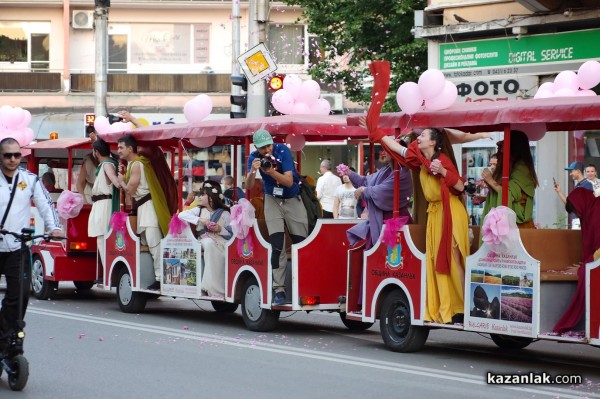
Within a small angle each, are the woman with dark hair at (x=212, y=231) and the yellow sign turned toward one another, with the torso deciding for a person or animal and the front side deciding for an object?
no

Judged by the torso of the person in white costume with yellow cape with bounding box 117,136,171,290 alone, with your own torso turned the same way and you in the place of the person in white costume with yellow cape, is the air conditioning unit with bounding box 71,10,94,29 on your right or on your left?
on your right

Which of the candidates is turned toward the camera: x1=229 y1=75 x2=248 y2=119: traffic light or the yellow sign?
the yellow sign

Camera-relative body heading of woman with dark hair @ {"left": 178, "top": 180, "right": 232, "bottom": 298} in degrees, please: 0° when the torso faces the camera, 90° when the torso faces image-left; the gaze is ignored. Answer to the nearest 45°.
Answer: approximately 45°

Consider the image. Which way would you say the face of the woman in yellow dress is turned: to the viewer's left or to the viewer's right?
to the viewer's left

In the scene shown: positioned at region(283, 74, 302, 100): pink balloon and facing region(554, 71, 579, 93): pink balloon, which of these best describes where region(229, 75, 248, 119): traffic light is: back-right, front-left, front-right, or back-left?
back-left

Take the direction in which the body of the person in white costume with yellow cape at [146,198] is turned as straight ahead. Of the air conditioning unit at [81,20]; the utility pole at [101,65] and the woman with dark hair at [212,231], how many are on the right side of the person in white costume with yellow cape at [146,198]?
2

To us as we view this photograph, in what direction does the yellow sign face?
facing the viewer

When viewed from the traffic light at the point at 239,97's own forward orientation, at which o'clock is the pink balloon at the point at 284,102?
The pink balloon is roughly at 9 o'clock from the traffic light.

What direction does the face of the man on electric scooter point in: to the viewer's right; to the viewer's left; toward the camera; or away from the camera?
toward the camera

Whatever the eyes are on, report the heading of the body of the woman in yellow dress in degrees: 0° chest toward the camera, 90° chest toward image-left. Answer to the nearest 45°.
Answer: approximately 45°

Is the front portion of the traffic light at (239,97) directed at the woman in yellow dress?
no

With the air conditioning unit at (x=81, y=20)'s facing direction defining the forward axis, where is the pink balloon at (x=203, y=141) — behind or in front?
in front

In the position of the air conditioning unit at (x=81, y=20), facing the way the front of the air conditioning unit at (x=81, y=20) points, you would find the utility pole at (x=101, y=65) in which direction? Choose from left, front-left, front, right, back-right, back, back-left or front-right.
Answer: front

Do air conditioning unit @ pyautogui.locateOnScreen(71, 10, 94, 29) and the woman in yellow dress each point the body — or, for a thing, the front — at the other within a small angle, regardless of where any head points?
no

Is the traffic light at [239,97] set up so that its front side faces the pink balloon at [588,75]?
no

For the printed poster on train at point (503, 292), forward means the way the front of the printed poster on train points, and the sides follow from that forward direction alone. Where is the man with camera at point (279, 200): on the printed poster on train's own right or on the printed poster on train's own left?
on the printed poster on train's own right
